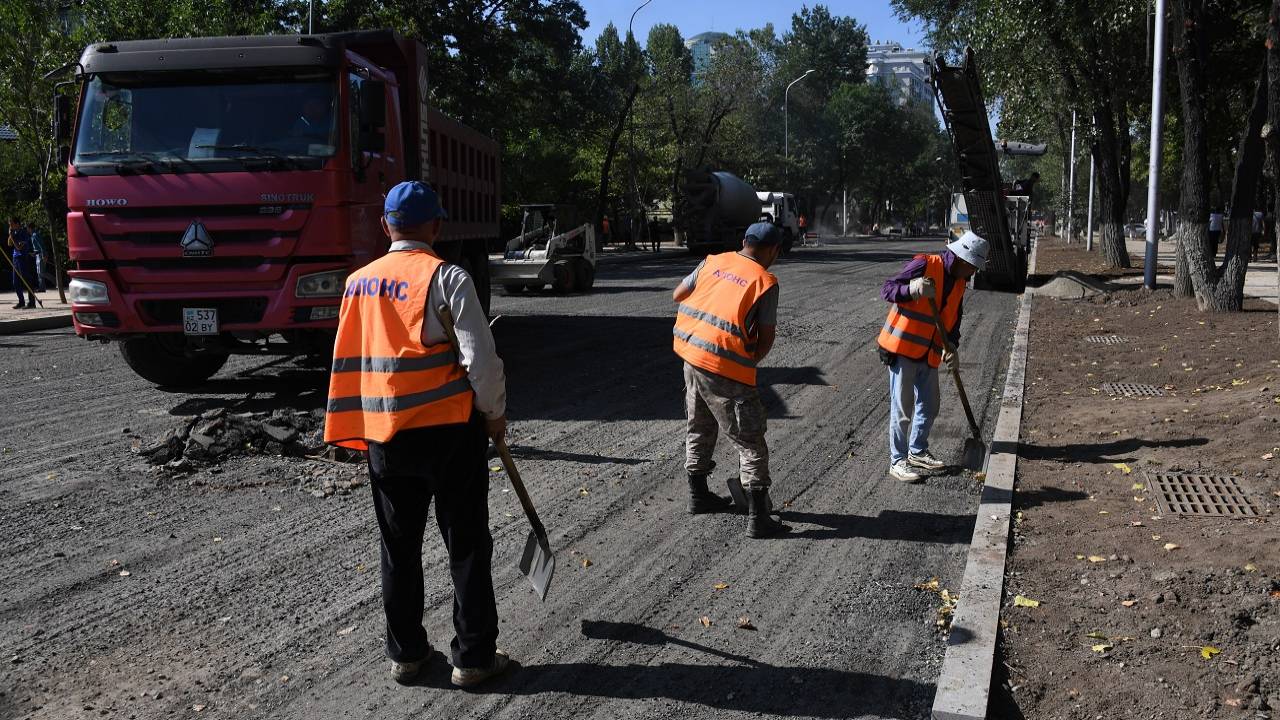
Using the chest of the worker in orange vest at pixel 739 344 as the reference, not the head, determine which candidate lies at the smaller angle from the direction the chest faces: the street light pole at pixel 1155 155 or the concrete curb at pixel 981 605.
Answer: the street light pole

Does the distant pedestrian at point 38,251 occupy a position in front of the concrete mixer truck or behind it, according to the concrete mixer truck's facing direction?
behind

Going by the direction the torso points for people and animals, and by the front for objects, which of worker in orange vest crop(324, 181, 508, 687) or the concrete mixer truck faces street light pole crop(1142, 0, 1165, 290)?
the worker in orange vest

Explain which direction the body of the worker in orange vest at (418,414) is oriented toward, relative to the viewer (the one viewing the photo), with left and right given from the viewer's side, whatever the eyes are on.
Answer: facing away from the viewer and to the right of the viewer

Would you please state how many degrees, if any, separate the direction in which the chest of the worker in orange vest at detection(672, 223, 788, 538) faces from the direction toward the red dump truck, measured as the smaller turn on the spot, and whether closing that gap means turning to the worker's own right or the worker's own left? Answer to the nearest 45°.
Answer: approximately 90° to the worker's own left

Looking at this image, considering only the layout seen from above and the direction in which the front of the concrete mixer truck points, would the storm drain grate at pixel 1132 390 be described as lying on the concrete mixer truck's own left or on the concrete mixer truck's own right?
on the concrete mixer truck's own right

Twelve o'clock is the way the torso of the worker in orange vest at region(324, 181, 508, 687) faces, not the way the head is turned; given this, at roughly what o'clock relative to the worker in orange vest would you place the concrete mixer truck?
The concrete mixer truck is roughly at 11 o'clock from the worker in orange vest.
